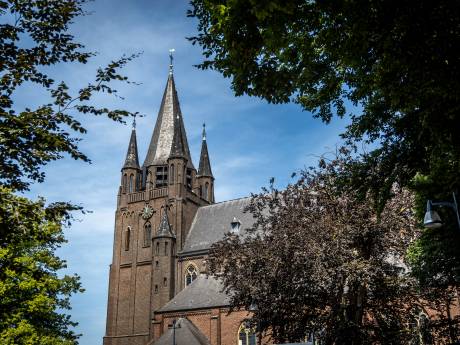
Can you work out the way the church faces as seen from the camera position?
facing away from the viewer and to the left of the viewer

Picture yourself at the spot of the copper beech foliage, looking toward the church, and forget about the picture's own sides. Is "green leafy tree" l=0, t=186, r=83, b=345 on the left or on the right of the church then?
left

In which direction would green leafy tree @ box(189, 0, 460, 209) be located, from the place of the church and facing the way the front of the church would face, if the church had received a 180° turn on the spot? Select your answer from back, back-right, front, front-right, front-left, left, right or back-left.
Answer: front-right

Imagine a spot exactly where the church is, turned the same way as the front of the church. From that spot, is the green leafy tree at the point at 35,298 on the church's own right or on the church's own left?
on the church's own left

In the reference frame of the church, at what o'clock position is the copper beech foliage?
The copper beech foliage is roughly at 7 o'clock from the church.
